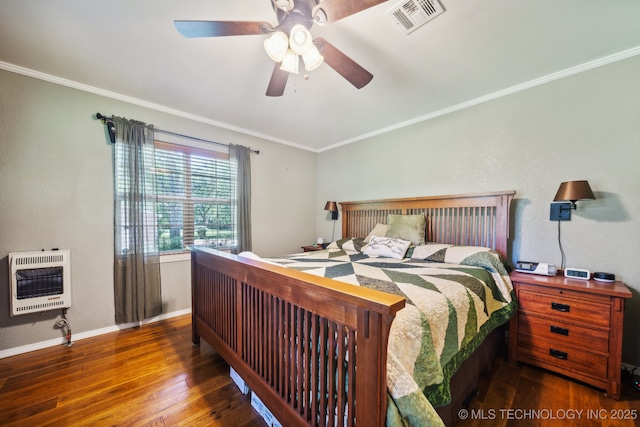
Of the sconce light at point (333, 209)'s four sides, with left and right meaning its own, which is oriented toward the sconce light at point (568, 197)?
left

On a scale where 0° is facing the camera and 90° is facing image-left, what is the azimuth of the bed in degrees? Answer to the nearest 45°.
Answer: approximately 45°

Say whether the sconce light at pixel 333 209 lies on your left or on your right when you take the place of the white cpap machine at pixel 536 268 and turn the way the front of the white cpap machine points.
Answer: on your right

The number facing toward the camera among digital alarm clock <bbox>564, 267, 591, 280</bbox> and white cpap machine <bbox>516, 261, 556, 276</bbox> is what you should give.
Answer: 2

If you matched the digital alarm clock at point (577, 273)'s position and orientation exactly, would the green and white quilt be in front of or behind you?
in front

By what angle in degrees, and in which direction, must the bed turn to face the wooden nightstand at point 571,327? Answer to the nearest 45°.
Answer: approximately 180°

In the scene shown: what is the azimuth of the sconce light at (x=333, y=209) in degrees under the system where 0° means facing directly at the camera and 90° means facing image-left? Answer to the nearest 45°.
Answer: approximately 45°
